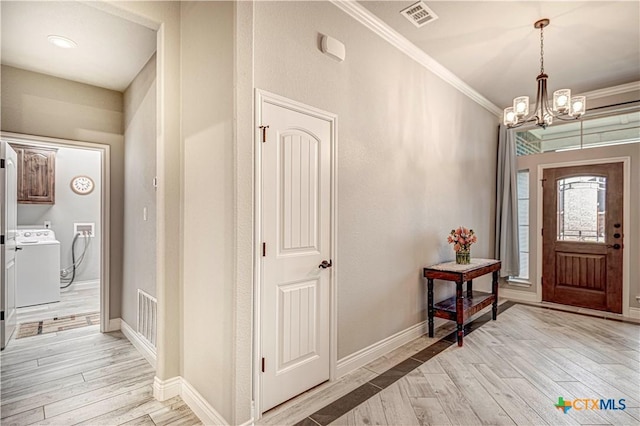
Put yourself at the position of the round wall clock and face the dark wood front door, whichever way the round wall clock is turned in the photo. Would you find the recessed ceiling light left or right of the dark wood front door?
right

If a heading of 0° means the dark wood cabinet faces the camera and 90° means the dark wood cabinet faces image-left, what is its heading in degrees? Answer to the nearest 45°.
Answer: approximately 0°

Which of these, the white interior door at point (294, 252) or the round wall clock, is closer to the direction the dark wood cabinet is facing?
the white interior door

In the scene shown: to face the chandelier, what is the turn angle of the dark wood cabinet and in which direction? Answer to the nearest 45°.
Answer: approximately 45° to its left

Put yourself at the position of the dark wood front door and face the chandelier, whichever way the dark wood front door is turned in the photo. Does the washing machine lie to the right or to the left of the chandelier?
right

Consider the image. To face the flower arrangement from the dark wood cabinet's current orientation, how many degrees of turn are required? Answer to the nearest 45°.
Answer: approximately 45° to its left

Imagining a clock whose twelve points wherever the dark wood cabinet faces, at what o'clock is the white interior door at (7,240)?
The white interior door is roughly at 12 o'clock from the dark wood cabinet.

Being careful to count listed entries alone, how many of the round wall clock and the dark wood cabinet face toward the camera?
2
